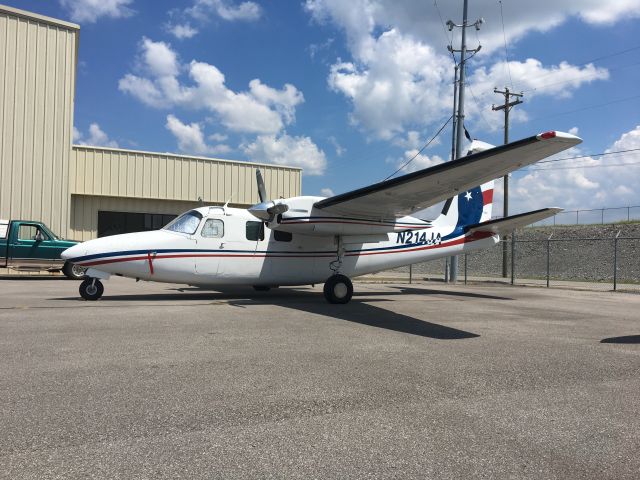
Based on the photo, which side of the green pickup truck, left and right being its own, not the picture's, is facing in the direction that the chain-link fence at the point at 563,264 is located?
front

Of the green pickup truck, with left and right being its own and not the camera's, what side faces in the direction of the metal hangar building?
left

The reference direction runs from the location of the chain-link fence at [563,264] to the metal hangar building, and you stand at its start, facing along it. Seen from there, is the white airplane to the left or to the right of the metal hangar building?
left

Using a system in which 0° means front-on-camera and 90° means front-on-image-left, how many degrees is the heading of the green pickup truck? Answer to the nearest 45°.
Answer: approximately 270°

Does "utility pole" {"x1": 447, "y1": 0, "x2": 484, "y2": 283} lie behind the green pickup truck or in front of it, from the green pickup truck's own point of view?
in front
